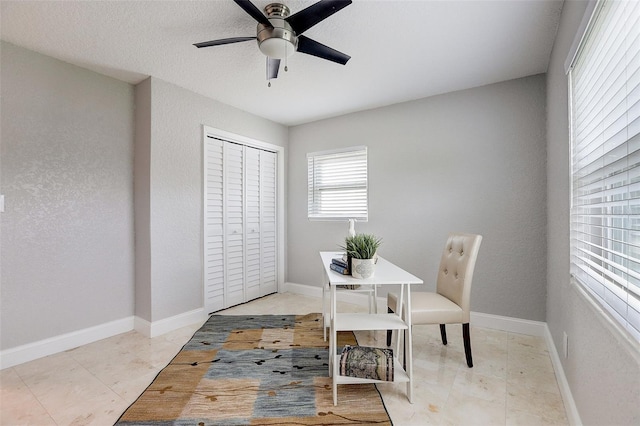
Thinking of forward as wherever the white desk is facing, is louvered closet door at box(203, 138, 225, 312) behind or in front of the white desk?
behind

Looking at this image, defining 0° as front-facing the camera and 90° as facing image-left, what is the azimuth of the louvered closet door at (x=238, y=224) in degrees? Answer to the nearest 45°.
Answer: approximately 315°

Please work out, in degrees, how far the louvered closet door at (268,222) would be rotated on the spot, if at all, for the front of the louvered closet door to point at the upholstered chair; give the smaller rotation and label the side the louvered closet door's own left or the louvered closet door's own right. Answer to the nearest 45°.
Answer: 0° — it already faces it

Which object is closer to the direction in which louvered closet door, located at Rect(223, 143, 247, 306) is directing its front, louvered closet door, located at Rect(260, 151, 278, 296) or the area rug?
the area rug

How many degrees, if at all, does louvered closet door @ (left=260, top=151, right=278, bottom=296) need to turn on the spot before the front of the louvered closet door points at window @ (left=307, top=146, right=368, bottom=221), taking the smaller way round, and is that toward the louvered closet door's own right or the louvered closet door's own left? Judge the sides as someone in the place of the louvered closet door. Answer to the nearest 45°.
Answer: approximately 45° to the louvered closet door's own left

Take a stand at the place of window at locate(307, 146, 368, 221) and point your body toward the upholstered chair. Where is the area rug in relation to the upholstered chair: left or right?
right

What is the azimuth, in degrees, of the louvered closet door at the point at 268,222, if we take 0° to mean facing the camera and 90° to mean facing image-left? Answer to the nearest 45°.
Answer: approximately 315°

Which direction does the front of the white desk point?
to the viewer's right
